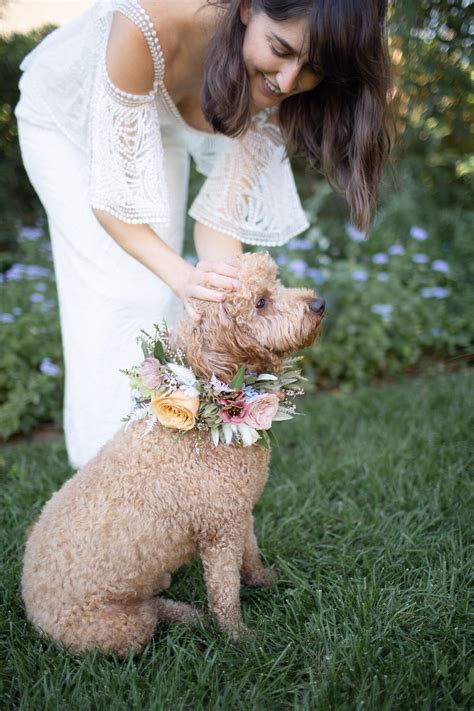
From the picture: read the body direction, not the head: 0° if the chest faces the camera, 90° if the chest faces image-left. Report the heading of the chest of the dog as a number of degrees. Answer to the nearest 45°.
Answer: approximately 270°

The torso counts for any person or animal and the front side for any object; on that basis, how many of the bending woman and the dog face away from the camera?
0

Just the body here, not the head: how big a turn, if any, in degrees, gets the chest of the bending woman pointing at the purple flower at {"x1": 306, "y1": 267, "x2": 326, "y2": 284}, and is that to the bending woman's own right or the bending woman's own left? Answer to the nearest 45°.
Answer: approximately 90° to the bending woman's own left

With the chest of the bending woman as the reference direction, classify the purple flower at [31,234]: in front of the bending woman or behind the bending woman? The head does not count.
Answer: behind

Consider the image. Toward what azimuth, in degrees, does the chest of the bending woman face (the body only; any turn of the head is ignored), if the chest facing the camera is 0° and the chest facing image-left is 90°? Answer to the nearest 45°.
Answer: approximately 315°

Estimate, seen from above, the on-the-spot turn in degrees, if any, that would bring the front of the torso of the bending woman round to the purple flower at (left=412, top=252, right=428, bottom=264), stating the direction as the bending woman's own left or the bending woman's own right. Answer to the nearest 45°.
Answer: approximately 90° to the bending woman's own left

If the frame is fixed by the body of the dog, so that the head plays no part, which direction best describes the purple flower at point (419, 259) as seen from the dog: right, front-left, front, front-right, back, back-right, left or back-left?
front-left

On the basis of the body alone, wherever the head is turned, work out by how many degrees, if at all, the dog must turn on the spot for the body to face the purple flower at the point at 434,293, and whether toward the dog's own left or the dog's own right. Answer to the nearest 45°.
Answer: approximately 45° to the dog's own left

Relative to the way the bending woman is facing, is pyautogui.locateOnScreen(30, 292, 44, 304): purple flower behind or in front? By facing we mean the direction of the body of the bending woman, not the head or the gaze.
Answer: behind

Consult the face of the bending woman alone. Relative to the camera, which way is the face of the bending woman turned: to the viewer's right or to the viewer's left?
to the viewer's right

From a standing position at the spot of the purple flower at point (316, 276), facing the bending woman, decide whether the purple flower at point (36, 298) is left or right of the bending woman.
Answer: right

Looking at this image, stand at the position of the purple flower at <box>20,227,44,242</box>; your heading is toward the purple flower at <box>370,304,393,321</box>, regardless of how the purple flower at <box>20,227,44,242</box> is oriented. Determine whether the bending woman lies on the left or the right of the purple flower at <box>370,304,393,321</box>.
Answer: right
